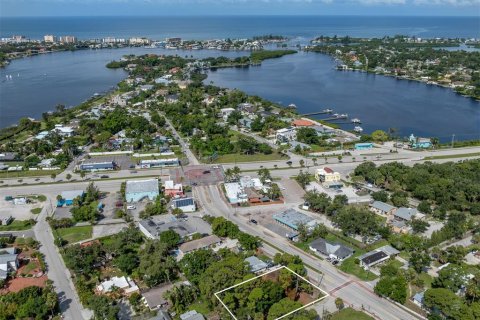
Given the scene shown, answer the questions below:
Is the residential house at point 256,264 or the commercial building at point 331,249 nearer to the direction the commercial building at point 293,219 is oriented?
the residential house

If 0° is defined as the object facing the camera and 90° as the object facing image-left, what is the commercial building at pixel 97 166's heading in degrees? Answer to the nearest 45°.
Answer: approximately 0°

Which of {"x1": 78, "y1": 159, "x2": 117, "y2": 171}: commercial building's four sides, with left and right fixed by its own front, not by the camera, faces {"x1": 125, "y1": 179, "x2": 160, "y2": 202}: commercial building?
front

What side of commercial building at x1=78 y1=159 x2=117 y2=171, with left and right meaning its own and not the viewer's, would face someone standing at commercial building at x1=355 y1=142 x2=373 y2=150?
left

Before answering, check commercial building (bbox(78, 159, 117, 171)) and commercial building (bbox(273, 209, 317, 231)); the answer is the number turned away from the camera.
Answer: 0

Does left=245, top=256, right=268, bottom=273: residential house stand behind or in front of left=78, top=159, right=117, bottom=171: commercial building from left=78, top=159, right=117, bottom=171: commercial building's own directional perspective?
in front

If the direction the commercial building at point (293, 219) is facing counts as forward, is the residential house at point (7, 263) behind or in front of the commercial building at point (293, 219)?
in front

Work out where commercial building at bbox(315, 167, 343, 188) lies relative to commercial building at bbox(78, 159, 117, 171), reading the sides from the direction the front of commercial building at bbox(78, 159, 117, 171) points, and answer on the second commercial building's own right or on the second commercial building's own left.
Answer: on the second commercial building's own left

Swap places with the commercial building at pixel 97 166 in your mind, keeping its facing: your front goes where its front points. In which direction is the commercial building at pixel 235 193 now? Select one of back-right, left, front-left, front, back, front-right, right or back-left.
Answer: front-left
